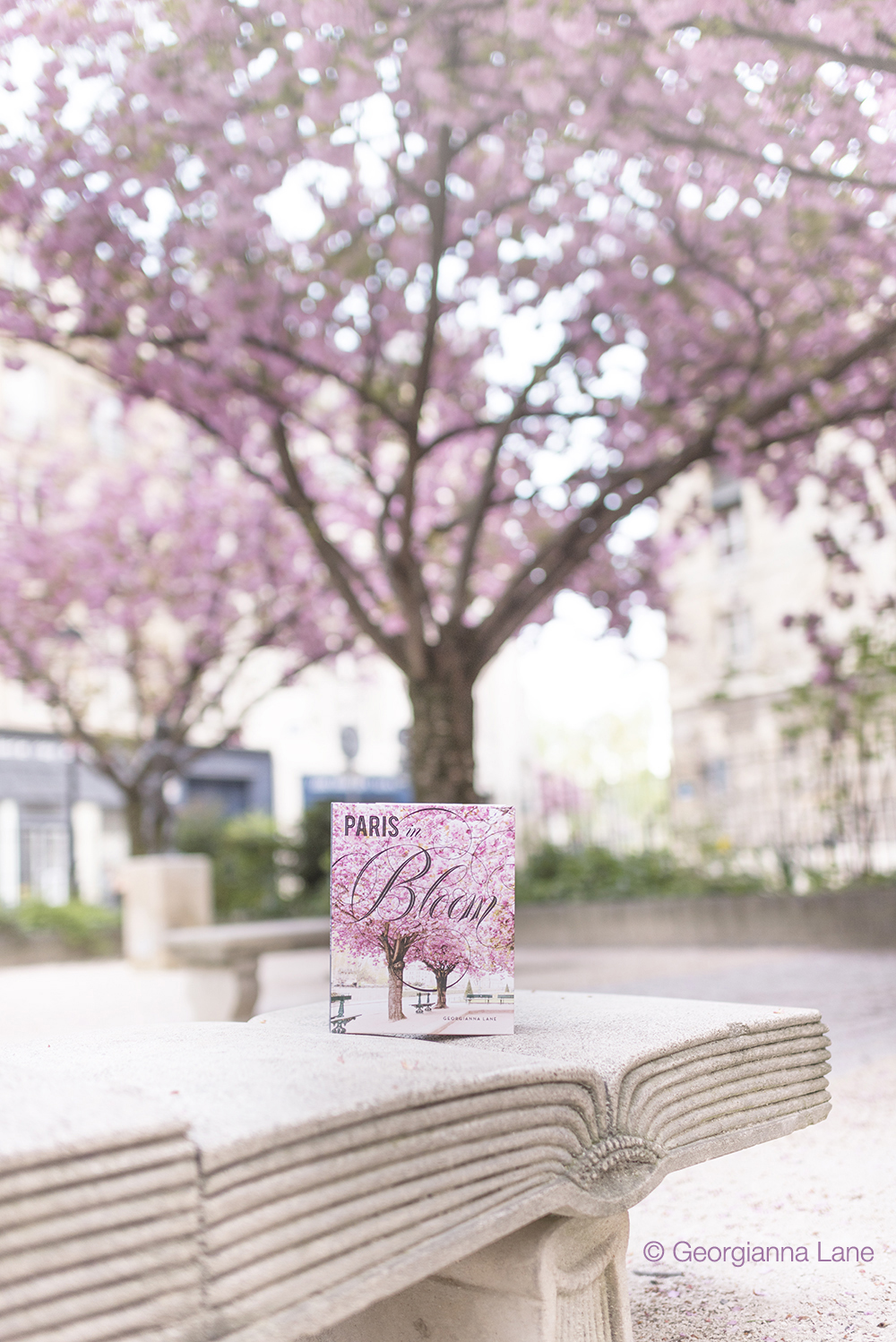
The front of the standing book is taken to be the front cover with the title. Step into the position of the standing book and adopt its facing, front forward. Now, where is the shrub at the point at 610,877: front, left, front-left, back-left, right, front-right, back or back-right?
back

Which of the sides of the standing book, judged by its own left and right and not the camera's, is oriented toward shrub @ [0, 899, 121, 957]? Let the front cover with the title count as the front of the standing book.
back

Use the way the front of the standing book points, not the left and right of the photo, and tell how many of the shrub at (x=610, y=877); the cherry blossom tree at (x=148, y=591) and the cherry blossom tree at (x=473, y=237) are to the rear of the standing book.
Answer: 3

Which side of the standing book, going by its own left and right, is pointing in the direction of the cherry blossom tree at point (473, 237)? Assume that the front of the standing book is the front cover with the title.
back

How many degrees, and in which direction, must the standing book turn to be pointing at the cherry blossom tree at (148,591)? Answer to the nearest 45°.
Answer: approximately 180°

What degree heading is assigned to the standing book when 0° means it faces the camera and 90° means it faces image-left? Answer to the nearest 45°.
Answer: approximately 0°

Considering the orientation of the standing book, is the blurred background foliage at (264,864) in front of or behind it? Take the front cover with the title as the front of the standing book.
behind
